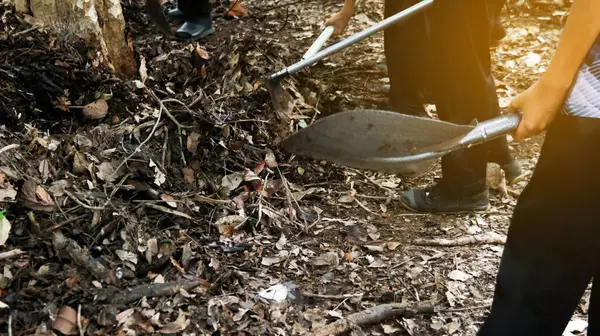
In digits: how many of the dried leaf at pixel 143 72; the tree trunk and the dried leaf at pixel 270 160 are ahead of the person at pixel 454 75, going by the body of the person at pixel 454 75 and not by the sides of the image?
3

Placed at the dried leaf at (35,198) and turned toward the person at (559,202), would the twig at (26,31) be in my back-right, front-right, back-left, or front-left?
back-left

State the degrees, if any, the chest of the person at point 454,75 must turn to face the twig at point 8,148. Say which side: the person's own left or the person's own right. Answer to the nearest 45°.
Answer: approximately 45° to the person's own left

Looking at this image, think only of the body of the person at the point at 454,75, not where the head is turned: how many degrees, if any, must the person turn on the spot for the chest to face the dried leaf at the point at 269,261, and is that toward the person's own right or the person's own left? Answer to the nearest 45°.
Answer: approximately 45° to the person's own left

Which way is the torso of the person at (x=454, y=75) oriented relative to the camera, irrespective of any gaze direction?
to the viewer's left
